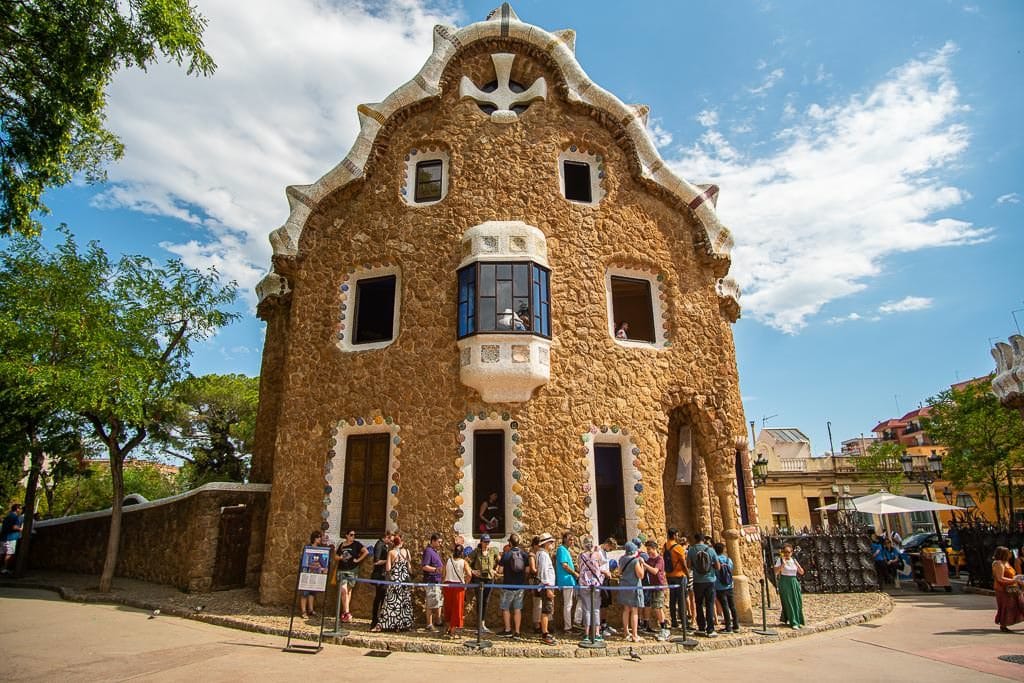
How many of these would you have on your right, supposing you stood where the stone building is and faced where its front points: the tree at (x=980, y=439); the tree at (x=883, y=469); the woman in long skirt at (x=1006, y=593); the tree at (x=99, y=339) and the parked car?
1

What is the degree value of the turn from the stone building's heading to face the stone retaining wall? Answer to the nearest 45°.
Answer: approximately 135° to its right

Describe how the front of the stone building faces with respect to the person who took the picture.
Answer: facing the viewer

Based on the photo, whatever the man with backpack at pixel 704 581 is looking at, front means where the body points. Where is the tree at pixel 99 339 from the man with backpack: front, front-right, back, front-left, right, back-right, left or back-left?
left

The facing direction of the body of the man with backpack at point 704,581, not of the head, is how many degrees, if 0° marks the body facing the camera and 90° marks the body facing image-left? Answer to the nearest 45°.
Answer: approximately 180°

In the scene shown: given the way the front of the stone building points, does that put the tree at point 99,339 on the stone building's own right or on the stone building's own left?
on the stone building's own right

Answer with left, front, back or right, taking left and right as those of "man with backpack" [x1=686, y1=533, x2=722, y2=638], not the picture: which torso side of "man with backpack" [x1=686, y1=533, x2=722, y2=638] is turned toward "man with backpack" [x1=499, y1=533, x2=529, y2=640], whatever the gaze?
left

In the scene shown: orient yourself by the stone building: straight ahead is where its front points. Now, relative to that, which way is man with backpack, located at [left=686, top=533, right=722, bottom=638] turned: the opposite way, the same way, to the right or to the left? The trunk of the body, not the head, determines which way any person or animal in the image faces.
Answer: the opposite way

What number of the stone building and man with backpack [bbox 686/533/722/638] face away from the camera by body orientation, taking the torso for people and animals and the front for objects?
1

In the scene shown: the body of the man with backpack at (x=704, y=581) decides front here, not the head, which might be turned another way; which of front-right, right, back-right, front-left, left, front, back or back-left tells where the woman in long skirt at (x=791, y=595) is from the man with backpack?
front-right

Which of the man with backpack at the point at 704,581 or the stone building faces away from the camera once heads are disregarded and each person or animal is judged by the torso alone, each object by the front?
the man with backpack

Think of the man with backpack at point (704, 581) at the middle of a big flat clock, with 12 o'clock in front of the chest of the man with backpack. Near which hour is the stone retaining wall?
The stone retaining wall is roughly at 9 o'clock from the man with backpack.

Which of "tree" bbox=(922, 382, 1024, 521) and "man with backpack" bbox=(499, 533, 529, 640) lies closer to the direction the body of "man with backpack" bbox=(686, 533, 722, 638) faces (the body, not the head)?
the tree

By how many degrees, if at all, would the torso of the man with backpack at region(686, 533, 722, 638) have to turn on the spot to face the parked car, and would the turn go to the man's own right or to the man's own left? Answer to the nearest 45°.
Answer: approximately 45° to the man's own right

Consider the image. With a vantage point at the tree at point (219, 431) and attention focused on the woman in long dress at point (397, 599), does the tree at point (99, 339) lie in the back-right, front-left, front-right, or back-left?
front-right
